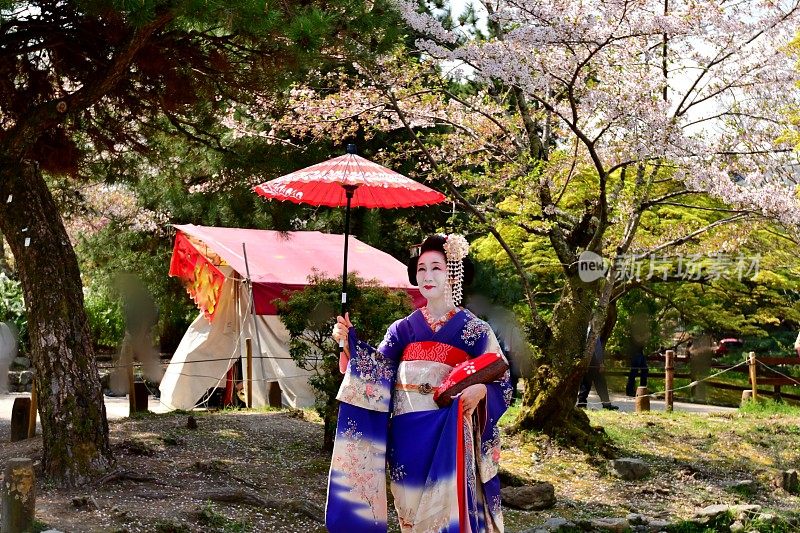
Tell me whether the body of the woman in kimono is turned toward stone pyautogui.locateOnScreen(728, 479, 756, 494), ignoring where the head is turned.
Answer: no

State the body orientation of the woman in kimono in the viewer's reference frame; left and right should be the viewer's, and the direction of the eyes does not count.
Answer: facing the viewer and to the left of the viewer

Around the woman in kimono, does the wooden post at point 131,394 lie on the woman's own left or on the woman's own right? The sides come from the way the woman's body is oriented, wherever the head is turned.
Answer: on the woman's own right

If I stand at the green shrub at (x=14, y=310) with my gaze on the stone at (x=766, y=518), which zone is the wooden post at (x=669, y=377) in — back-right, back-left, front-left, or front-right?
front-left

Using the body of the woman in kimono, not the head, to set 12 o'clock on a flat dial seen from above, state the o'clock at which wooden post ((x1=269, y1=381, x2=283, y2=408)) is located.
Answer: The wooden post is roughly at 4 o'clock from the woman in kimono.

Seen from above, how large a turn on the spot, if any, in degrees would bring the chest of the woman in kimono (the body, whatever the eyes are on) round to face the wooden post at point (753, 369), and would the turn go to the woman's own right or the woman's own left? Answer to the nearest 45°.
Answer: approximately 180°

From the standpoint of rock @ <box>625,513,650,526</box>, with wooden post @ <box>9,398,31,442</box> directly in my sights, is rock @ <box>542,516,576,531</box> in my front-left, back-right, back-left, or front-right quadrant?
front-left

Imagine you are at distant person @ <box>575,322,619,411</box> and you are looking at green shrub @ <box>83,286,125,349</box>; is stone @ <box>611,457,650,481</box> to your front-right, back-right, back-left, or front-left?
back-left
